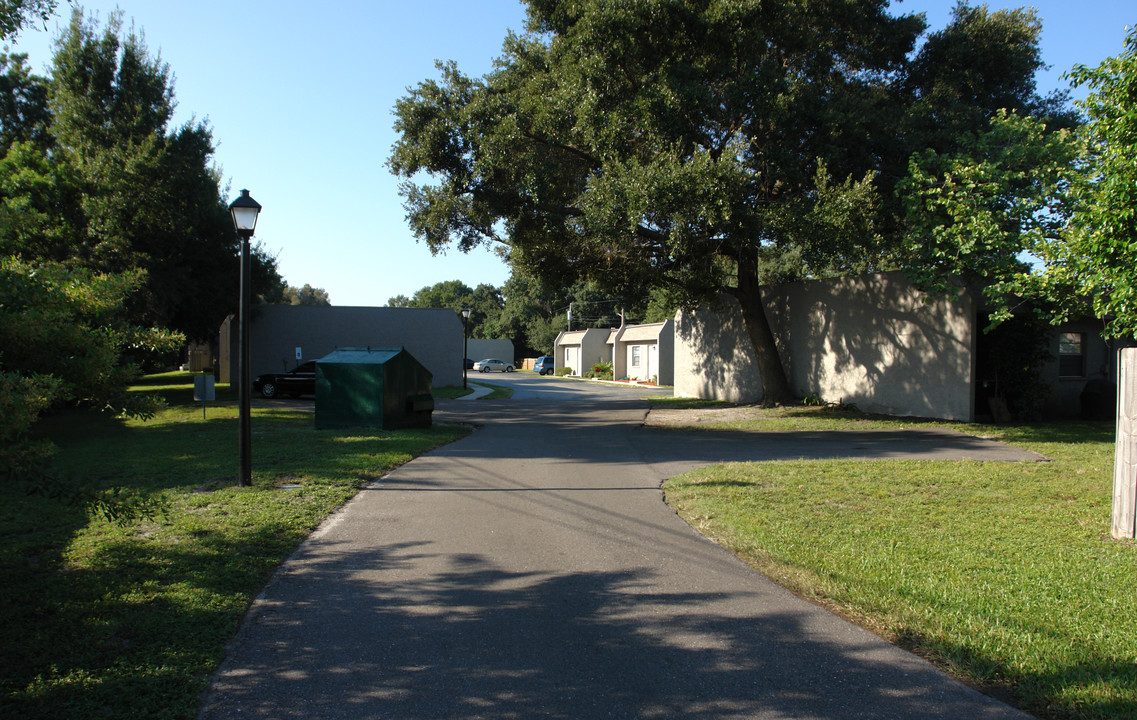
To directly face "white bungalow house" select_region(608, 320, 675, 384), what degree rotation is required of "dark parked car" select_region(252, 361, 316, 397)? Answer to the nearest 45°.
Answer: approximately 135° to its right

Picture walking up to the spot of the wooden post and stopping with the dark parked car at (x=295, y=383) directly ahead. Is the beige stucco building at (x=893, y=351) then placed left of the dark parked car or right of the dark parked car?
right

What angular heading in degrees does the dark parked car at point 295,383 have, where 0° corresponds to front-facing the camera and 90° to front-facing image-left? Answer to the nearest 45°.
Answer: approximately 90°

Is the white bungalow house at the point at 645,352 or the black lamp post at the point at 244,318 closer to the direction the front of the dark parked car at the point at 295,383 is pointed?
the black lamp post

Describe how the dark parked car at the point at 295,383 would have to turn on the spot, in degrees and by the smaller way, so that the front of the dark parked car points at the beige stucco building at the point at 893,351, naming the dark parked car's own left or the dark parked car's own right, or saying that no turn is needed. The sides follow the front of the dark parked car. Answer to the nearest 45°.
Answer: approximately 135° to the dark parked car's own left

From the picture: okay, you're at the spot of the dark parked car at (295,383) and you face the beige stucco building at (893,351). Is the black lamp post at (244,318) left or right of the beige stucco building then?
right

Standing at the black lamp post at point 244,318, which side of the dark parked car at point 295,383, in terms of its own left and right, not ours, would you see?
left

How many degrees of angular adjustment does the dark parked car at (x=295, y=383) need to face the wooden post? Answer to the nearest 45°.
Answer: approximately 90° to its left

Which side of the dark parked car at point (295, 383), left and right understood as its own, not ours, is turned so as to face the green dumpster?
left

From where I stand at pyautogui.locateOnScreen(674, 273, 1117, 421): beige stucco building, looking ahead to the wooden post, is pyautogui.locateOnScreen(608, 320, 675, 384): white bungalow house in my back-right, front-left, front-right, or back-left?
back-right

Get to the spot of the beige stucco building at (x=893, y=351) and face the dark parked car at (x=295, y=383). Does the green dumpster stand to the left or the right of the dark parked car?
left
